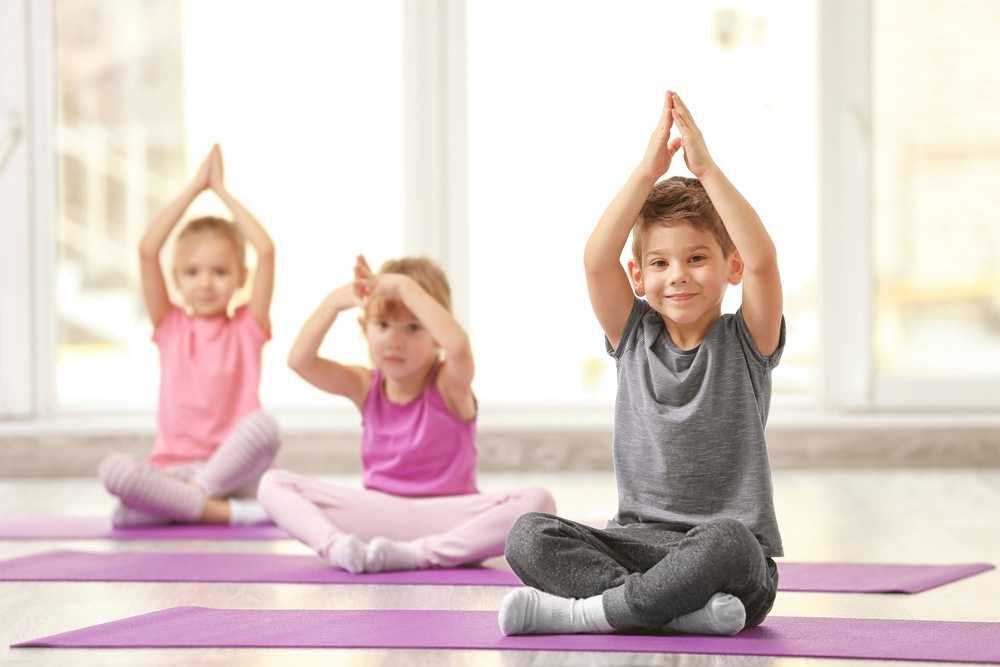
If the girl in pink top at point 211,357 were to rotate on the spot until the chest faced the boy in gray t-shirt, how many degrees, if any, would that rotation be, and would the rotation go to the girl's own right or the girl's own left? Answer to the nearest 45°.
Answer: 0° — they already face them

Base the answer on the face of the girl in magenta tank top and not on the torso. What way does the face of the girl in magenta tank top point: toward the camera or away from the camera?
toward the camera

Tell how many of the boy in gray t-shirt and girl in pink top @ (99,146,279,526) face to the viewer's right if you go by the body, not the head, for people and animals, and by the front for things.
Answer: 0

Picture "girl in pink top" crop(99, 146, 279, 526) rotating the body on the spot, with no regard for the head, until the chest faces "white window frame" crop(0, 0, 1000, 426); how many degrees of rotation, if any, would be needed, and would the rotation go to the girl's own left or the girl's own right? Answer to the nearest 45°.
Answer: approximately 135° to the girl's own left

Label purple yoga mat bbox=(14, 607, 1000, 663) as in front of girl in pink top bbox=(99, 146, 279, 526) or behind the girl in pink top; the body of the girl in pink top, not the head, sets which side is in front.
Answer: in front

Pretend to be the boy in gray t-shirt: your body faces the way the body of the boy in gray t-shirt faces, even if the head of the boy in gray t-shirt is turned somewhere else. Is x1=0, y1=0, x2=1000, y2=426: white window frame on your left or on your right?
on your right

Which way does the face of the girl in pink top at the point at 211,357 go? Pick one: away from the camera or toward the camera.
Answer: toward the camera

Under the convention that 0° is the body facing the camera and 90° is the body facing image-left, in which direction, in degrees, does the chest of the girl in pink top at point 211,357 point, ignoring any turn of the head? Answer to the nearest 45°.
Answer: approximately 0°

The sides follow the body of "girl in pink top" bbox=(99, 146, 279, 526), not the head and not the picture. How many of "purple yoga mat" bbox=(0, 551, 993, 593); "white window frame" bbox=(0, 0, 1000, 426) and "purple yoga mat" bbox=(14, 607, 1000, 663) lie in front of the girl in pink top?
2
